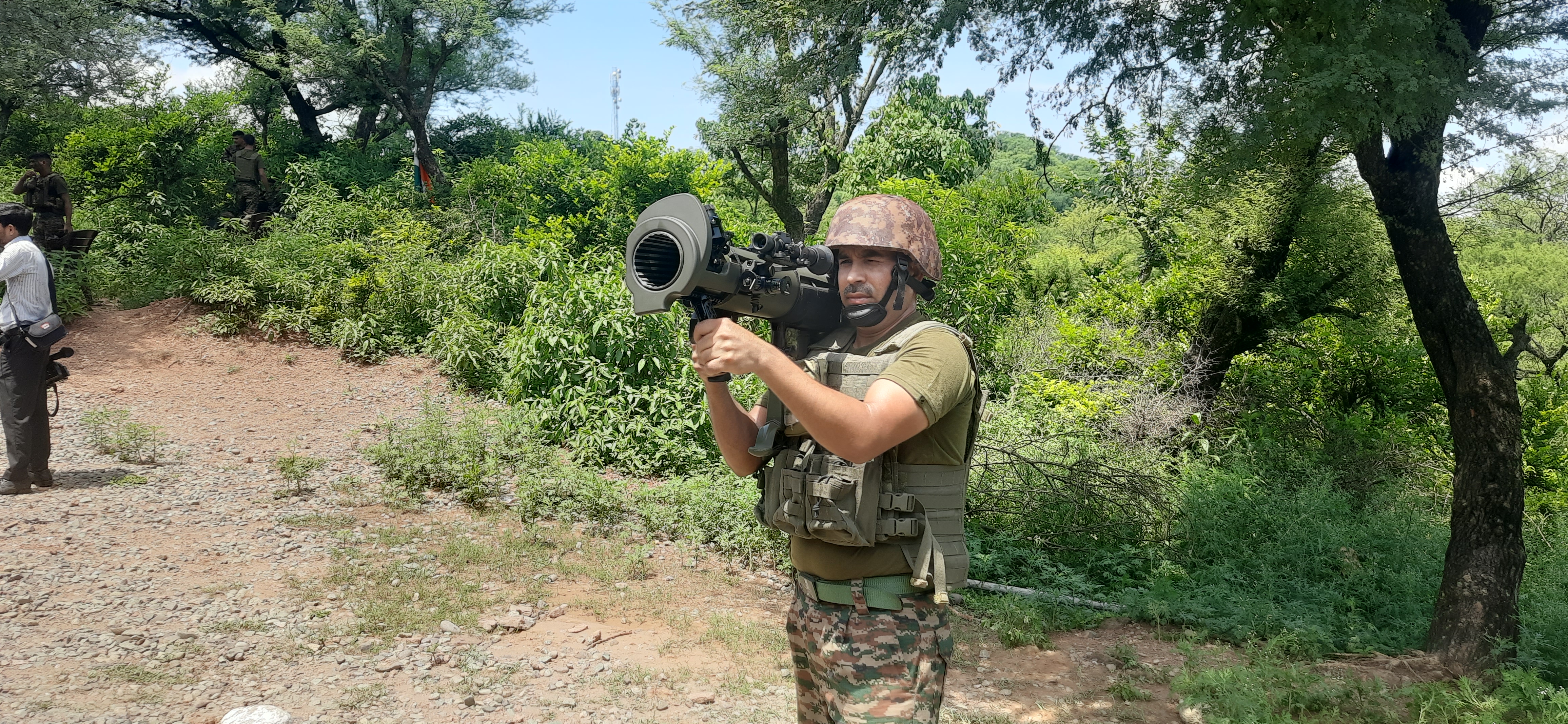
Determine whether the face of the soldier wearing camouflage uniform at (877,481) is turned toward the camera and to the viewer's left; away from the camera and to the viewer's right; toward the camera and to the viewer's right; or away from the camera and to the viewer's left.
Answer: toward the camera and to the viewer's left

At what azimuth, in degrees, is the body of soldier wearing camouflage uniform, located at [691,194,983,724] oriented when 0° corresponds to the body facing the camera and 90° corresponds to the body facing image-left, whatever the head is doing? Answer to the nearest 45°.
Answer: approximately 45°

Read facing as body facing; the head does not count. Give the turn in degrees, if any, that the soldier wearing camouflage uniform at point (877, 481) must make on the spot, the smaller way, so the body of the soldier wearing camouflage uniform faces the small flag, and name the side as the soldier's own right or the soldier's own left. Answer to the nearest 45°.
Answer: approximately 90° to the soldier's own right

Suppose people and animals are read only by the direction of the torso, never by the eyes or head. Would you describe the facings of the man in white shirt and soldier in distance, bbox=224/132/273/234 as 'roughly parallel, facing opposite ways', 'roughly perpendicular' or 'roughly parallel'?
roughly perpendicular

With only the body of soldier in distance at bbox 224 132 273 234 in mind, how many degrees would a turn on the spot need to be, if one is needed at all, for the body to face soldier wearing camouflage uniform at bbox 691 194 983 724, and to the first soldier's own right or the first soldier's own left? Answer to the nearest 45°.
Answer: approximately 180°

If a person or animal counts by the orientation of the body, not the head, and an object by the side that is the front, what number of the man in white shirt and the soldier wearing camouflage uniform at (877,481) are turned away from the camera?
0
